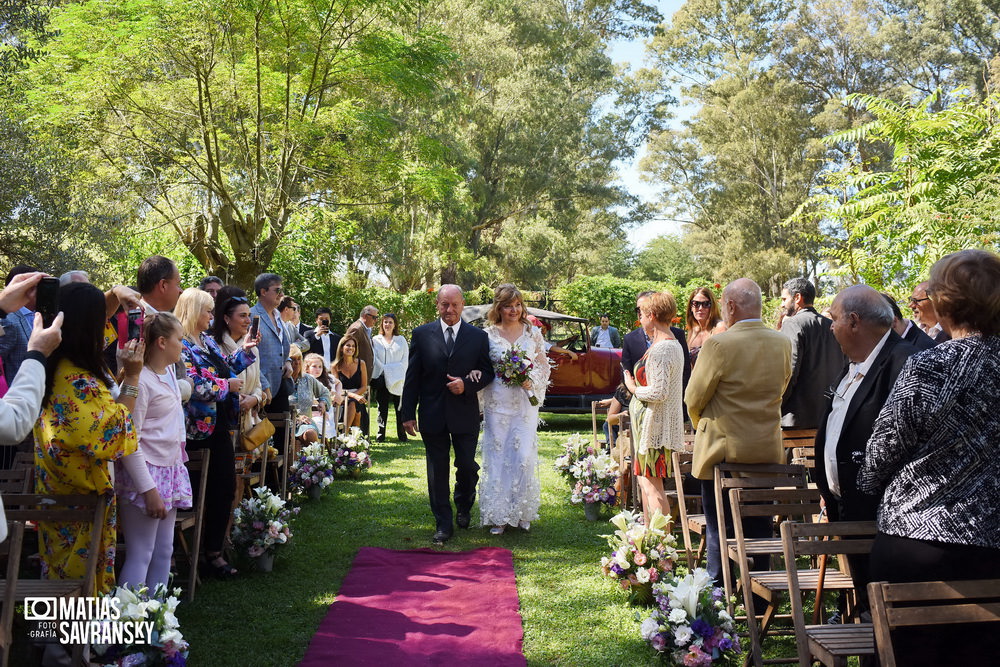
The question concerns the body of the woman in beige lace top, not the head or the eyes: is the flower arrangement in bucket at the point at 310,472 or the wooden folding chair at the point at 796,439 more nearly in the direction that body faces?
the flower arrangement in bucket

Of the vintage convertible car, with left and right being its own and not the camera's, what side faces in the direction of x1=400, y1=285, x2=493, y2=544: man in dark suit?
right

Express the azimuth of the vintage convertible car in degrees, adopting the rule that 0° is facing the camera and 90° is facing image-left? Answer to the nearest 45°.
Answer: approximately 270°

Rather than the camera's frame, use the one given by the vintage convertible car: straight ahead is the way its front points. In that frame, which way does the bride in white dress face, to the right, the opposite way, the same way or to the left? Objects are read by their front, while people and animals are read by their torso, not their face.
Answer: to the right

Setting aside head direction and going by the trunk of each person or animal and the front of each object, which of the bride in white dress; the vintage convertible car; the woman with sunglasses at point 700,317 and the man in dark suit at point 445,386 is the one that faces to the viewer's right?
the vintage convertible car

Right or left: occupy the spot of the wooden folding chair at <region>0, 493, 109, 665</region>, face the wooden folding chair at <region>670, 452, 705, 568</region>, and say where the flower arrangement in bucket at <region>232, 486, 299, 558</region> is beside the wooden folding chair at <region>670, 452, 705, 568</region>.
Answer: left

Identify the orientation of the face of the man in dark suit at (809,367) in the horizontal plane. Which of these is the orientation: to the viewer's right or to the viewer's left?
to the viewer's left

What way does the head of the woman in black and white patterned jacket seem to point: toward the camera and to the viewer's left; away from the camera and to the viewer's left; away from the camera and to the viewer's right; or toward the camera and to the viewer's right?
away from the camera and to the viewer's left

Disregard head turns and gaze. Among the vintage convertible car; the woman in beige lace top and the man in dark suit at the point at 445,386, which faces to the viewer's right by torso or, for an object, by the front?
the vintage convertible car

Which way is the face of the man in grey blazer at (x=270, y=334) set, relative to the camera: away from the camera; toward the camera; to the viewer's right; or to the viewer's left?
to the viewer's right

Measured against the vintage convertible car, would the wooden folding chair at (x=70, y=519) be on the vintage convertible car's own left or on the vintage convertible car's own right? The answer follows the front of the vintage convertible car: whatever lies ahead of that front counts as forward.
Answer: on the vintage convertible car's own right

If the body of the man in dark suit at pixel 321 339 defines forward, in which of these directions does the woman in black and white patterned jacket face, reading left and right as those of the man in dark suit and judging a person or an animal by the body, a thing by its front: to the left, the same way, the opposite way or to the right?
the opposite way

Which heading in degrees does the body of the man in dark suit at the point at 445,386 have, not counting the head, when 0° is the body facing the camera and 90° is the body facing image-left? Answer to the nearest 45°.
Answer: approximately 0°

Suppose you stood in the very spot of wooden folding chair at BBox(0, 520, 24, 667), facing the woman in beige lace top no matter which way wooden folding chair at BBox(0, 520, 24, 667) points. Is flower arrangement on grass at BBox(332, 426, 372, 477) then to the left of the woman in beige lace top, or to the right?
left

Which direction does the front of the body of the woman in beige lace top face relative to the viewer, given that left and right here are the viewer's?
facing to the left of the viewer

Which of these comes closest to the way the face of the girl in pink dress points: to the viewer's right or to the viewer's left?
to the viewer's right
